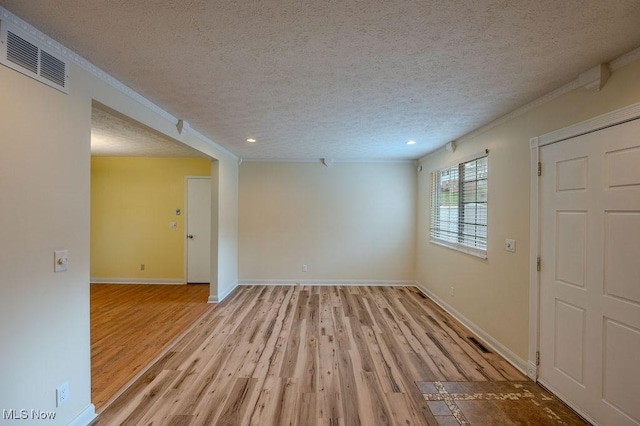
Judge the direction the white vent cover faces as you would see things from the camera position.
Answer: facing the viewer and to the right of the viewer

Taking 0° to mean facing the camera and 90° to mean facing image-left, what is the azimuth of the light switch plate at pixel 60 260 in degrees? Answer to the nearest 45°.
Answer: approximately 315°

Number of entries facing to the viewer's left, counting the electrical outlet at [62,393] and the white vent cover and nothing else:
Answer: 0

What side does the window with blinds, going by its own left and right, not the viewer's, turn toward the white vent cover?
front

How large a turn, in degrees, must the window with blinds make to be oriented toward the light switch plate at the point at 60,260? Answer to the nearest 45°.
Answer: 0° — it already faces it

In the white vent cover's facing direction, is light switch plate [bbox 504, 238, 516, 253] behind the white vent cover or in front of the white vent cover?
in front

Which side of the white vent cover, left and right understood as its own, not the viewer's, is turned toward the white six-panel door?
front

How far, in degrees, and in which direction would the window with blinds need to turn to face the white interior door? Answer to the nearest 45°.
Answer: approximately 45° to its right

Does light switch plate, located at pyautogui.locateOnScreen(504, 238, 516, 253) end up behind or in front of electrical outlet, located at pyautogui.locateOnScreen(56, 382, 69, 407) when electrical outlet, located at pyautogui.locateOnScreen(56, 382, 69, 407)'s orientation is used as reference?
in front

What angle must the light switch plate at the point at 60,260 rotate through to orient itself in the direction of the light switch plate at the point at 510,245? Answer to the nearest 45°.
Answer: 0° — it already faces it

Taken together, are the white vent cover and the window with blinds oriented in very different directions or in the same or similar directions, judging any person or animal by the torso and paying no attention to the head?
very different directions

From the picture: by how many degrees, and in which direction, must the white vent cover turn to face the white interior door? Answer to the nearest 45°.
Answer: approximately 90° to its left
